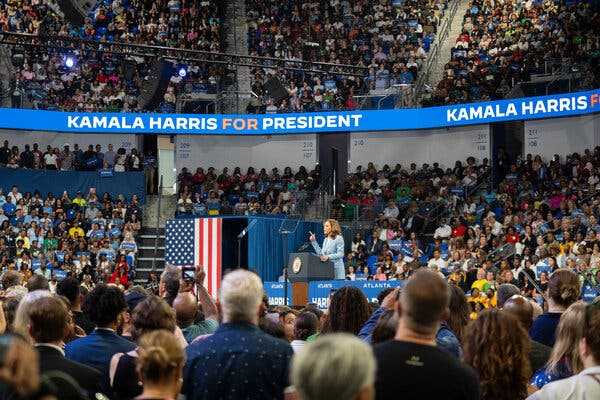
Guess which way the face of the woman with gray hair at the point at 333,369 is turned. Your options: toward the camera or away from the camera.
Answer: away from the camera

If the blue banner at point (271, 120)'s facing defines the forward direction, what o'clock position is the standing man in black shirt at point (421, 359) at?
The standing man in black shirt is roughly at 12 o'clock from the blue banner.

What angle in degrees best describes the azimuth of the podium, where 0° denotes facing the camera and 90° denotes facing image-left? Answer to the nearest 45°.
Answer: approximately 45°

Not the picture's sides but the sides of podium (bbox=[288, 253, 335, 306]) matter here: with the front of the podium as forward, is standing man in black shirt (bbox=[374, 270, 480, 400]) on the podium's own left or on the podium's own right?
on the podium's own left

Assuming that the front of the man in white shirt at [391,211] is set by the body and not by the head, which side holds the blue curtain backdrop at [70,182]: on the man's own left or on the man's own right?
on the man's own right

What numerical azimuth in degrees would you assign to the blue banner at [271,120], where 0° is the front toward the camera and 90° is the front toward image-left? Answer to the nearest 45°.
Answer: approximately 0°

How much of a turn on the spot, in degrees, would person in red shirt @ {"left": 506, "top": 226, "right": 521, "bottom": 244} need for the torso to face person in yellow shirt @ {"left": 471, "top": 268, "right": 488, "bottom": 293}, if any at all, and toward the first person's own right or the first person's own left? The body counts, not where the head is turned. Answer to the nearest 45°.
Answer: approximately 45° to the first person's own left
